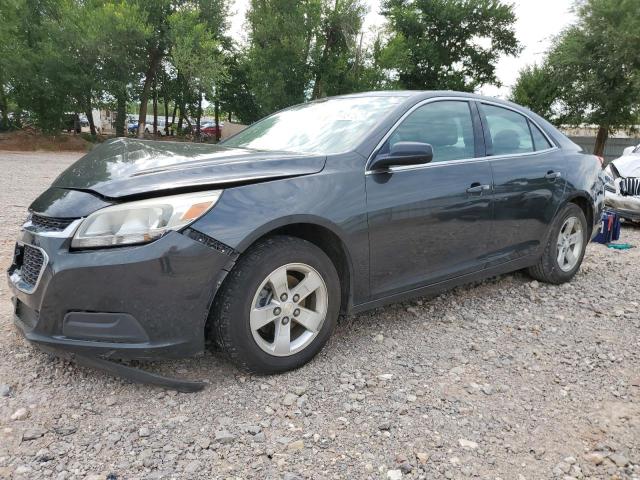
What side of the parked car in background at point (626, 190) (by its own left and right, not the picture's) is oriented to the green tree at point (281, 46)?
right

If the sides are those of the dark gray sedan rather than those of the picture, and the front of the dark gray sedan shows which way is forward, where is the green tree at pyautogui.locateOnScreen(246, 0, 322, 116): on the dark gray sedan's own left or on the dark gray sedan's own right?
on the dark gray sedan's own right

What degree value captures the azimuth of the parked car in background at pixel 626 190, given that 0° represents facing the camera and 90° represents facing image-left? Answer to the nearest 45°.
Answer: approximately 45°

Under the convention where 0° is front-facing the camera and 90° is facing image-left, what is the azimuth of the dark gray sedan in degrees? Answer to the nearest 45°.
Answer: approximately 45°

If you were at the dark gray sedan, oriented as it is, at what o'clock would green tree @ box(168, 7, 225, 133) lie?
The green tree is roughly at 4 o'clock from the dark gray sedan.

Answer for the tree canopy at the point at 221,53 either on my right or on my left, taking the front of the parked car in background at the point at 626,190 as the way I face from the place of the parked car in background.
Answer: on my right

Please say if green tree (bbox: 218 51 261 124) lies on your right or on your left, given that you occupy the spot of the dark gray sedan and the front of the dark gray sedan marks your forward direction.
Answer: on your right

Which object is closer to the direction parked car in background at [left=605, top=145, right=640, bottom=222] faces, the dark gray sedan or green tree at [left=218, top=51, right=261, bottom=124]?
the dark gray sedan

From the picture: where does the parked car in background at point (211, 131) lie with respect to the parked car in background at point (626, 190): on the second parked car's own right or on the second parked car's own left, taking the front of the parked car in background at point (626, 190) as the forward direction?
on the second parked car's own right

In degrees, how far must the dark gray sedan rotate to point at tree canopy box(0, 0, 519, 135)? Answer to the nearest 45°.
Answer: approximately 135° to its right
